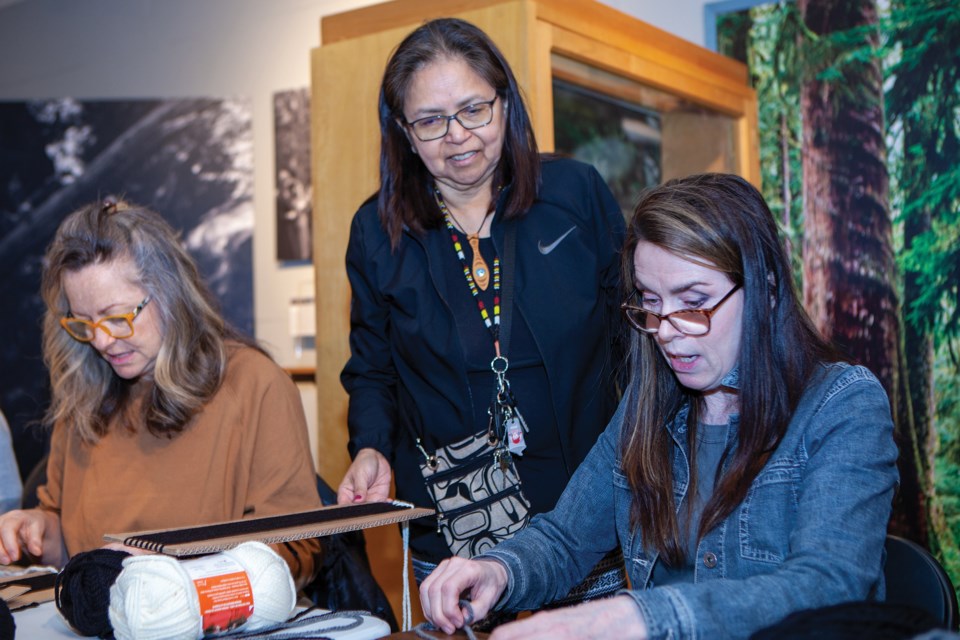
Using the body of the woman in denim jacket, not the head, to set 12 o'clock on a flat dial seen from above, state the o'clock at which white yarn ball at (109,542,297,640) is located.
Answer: The white yarn ball is roughly at 1 o'clock from the woman in denim jacket.

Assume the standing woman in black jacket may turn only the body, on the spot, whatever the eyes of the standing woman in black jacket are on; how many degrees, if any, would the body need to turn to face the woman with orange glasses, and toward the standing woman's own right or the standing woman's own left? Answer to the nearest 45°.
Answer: approximately 90° to the standing woman's own right

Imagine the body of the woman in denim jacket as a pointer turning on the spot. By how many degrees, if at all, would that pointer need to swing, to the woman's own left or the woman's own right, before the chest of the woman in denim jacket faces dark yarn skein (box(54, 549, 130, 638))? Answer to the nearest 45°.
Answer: approximately 45° to the woman's own right

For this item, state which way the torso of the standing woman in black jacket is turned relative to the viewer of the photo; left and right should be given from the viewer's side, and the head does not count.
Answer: facing the viewer

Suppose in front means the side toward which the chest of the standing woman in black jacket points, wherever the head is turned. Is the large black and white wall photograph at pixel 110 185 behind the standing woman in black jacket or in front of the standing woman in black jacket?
behind

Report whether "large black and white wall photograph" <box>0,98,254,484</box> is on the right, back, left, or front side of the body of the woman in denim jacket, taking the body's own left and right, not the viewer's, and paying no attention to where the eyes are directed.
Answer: right

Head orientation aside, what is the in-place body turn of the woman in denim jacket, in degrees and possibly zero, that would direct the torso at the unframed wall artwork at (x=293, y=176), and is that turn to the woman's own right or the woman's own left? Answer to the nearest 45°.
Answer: approximately 90° to the woman's own right

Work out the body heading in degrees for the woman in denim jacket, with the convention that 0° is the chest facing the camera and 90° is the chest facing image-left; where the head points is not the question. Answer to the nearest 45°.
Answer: approximately 45°

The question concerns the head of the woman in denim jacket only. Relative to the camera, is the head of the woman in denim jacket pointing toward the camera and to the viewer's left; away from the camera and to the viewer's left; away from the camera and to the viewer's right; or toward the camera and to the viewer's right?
toward the camera and to the viewer's left

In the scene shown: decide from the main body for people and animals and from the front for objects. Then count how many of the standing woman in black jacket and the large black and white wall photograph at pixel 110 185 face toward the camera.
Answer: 2

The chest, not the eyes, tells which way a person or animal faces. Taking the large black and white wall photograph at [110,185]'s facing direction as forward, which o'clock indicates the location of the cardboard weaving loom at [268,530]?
The cardboard weaving loom is roughly at 12 o'clock from the large black and white wall photograph.
